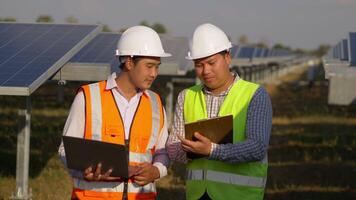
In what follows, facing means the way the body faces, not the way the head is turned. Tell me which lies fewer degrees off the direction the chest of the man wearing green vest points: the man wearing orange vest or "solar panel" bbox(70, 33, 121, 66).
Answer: the man wearing orange vest

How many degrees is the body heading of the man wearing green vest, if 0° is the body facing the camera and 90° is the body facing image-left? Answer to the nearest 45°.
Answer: approximately 45°

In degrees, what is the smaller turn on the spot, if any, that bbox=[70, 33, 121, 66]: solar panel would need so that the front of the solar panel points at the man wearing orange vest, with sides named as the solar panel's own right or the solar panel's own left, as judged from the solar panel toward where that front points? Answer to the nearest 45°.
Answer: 0° — it already faces them

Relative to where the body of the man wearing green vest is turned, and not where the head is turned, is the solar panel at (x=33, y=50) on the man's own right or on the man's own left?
on the man's own right

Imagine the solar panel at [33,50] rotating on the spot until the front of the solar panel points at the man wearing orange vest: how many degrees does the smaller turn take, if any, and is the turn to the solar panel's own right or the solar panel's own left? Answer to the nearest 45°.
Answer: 0° — it already faces them

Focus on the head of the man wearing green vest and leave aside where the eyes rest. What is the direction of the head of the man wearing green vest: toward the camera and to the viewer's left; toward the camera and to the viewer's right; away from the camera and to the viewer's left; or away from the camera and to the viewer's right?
toward the camera and to the viewer's left

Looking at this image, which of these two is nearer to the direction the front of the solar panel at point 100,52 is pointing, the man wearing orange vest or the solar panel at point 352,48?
the man wearing orange vest

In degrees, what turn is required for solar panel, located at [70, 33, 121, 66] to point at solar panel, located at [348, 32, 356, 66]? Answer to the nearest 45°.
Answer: approximately 90° to its left

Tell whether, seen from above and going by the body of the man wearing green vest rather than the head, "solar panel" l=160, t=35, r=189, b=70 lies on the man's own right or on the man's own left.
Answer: on the man's own right

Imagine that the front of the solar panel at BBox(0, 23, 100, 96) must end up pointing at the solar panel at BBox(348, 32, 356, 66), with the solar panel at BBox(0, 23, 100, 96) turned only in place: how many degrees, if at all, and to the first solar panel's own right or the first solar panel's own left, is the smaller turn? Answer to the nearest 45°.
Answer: approximately 90° to the first solar panel's own left

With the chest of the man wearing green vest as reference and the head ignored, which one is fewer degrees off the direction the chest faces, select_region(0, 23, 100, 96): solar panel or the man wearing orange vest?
the man wearing orange vest
